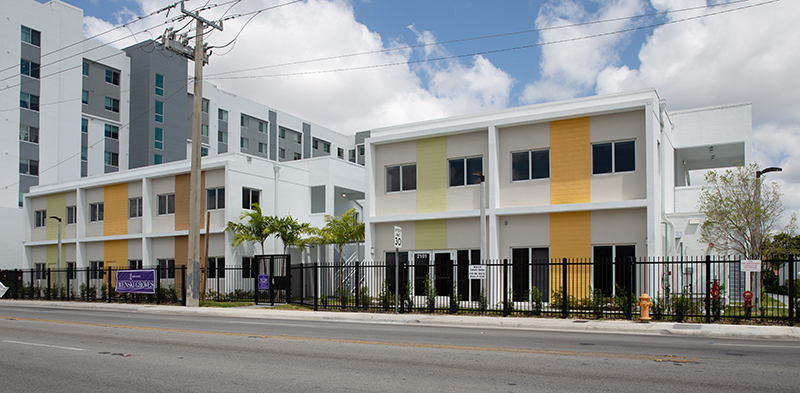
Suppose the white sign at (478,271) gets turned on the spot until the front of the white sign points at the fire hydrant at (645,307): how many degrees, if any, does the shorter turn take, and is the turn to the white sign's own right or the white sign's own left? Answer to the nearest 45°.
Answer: approximately 45° to the white sign's own left

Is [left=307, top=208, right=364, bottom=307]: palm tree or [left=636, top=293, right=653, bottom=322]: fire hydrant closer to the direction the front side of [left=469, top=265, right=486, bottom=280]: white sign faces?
the fire hydrant

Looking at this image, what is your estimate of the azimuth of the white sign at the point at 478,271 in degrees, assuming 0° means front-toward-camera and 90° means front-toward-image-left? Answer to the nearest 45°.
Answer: approximately 0°

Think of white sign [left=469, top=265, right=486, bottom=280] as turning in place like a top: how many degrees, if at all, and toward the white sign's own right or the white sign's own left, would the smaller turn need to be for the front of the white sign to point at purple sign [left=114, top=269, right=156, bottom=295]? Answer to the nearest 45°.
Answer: approximately 135° to the white sign's own right

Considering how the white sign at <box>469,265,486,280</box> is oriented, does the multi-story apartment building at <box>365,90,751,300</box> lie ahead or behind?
behind

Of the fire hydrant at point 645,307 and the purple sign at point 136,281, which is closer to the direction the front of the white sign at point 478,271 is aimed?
the fire hydrant

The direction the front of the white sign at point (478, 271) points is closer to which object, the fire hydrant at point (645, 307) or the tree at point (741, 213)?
the fire hydrant

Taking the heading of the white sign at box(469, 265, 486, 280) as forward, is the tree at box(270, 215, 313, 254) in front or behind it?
behind

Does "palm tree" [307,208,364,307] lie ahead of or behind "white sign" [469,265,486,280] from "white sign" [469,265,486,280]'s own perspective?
behind
